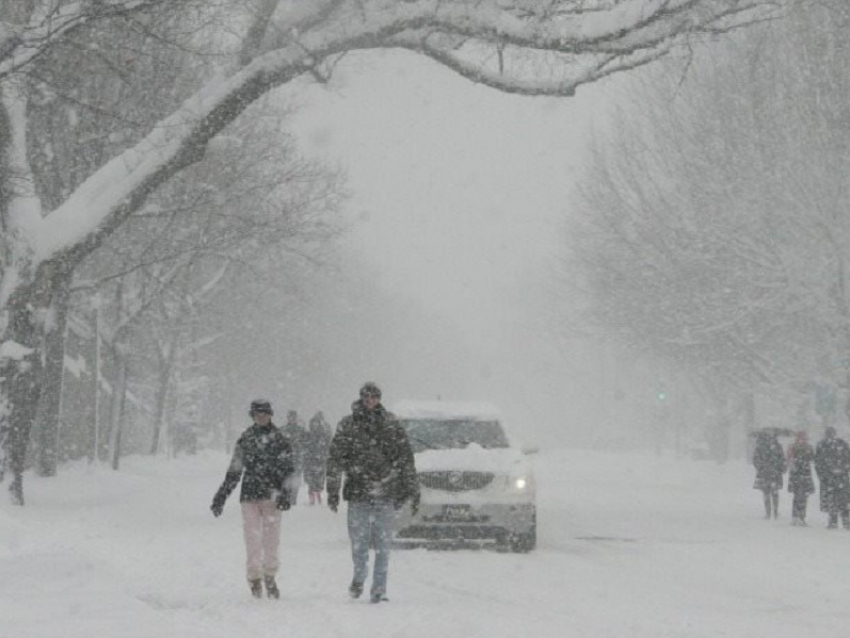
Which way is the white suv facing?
toward the camera

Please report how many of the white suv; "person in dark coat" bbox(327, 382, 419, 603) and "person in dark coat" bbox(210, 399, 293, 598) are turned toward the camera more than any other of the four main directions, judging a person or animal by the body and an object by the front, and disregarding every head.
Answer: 3

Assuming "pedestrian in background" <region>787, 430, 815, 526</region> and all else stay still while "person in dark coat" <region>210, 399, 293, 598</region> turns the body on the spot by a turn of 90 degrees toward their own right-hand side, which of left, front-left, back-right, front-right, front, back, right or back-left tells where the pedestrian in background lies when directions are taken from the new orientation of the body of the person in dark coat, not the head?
back-right

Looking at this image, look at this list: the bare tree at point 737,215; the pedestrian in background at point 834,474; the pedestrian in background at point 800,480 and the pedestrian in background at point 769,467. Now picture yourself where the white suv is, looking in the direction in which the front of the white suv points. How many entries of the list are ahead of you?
0

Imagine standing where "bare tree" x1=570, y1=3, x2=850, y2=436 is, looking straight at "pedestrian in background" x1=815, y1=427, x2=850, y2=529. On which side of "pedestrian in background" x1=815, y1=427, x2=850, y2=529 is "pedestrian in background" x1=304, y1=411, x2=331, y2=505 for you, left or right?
right

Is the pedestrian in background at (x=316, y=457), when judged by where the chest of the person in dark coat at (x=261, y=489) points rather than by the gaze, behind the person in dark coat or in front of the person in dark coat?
behind

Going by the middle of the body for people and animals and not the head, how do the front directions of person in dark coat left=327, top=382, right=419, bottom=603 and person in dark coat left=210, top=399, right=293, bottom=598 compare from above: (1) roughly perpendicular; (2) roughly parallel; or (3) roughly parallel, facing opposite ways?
roughly parallel

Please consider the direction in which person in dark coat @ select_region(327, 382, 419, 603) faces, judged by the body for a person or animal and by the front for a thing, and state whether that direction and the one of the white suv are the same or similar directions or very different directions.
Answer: same or similar directions

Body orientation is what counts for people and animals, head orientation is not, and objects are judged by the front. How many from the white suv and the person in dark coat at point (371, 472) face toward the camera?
2

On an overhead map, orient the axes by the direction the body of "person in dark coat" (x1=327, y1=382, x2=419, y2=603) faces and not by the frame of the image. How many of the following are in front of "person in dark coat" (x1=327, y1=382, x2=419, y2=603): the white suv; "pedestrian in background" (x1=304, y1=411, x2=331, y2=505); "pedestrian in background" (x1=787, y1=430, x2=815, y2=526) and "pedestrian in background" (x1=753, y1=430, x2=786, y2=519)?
0

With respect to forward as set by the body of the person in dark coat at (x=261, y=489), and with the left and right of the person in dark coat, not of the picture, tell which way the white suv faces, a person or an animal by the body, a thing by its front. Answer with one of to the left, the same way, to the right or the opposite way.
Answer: the same way

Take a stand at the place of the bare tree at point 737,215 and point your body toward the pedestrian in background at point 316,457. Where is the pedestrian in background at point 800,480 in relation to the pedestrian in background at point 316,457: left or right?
left

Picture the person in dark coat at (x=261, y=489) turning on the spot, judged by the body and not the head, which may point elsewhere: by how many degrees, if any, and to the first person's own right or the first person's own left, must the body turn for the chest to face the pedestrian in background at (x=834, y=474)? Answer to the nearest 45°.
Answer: approximately 135° to the first person's own left

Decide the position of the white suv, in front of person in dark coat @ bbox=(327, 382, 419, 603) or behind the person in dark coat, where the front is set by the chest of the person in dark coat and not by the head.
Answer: behind

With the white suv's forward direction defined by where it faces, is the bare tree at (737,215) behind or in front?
behind

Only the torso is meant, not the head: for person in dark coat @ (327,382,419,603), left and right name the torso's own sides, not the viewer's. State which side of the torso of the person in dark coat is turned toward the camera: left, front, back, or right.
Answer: front

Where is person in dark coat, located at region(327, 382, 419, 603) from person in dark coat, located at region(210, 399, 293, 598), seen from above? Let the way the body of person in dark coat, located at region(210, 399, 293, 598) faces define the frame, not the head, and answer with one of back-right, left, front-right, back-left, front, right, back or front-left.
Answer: left
